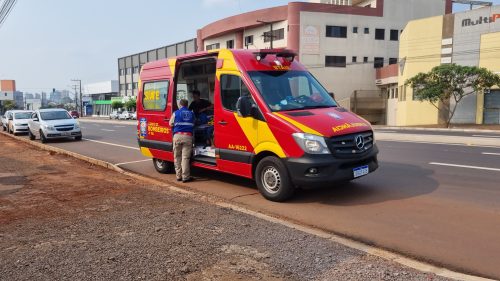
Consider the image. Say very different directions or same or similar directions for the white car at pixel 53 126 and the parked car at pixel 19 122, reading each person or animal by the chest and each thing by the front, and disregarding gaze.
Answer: same or similar directions

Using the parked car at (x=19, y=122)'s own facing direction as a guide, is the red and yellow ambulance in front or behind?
in front

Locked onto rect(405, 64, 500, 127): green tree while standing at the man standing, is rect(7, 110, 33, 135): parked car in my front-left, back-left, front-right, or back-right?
front-left

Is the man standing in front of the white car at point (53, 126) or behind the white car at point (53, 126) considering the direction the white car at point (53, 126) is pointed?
in front

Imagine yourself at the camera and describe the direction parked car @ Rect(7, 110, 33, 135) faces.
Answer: facing the viewer and to the right of the viewer

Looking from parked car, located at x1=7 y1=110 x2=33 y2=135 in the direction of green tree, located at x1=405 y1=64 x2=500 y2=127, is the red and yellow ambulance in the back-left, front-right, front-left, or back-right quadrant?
front-right

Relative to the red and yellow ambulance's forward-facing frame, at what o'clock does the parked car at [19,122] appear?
The parked car is roughly at 6 o'clock from the red and yellow ambulance.

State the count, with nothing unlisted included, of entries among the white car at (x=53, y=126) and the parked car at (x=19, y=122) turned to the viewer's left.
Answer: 0

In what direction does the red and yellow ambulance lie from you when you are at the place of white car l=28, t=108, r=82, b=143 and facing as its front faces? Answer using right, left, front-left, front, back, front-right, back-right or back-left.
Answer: front-right

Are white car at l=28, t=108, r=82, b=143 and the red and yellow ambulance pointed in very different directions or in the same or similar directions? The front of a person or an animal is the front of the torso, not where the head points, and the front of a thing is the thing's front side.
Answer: same or similar directions

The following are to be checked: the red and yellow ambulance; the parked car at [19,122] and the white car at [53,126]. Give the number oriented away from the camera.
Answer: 0

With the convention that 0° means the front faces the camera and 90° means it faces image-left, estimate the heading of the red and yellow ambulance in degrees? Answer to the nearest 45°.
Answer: approximately 315°

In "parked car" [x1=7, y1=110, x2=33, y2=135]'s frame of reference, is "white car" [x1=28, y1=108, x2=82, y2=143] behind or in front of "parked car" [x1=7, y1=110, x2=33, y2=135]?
in front

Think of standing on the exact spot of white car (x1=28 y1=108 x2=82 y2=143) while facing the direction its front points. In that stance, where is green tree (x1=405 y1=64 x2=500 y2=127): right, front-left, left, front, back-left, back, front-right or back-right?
front-left
